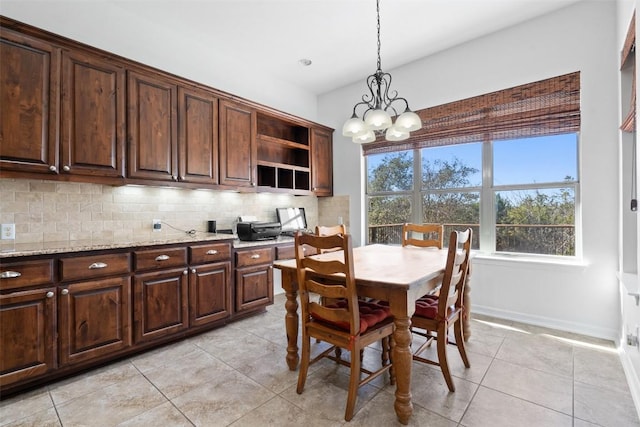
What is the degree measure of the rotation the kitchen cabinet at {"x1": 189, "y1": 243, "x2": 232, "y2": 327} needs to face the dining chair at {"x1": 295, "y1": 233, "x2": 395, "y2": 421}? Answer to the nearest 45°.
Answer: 0° — it already faces it

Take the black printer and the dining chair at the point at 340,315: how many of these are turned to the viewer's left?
0

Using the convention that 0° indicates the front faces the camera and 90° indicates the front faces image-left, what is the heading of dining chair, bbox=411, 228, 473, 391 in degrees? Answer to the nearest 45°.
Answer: approximately 135°

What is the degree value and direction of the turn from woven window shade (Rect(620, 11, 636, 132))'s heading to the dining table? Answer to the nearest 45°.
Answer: approximately 45° to its left

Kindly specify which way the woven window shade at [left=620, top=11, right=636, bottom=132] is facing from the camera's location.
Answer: facing to the left of the viewer

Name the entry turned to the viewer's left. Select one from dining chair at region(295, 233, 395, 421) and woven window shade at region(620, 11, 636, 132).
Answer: the woven window shade

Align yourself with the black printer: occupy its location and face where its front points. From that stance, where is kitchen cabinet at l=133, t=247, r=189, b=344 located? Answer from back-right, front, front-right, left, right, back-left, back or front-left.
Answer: right

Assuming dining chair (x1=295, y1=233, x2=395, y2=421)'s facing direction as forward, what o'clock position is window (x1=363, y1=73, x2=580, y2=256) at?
The window is roughly at 12 o'clock from the dining chair.

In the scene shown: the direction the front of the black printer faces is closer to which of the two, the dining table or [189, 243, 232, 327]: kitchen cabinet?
the dining table

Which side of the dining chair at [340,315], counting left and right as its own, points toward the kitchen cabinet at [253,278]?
left

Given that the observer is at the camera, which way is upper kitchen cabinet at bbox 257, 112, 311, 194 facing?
facing the viewer and to the right of the viewer

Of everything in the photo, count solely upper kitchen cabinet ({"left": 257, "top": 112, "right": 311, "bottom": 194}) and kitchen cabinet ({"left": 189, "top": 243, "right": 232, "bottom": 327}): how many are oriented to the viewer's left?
0
